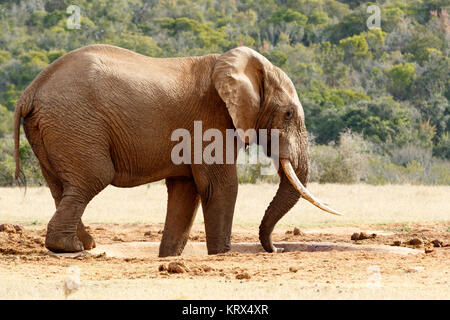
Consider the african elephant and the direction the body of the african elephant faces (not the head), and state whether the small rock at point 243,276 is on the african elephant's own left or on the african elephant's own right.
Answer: on the african elephant's own right

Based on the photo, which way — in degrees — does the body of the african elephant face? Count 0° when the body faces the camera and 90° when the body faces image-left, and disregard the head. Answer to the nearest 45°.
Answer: approximately 270°

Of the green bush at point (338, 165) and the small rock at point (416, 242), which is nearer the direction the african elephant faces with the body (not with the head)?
the small rock

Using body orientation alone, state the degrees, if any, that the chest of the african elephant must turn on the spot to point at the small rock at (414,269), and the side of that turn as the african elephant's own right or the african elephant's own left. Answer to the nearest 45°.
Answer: approximately 45° to the african elephant's own right

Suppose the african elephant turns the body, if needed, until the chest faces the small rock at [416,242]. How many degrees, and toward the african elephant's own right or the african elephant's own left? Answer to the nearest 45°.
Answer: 0° — it already faces it

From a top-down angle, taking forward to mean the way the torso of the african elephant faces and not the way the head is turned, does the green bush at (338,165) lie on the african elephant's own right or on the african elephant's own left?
on the african elephant's own left

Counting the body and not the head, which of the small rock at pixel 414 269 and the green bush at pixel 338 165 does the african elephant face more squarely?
the small rock

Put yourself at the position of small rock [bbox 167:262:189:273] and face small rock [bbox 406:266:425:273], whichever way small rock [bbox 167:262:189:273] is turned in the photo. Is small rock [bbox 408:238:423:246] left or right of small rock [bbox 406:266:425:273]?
left
